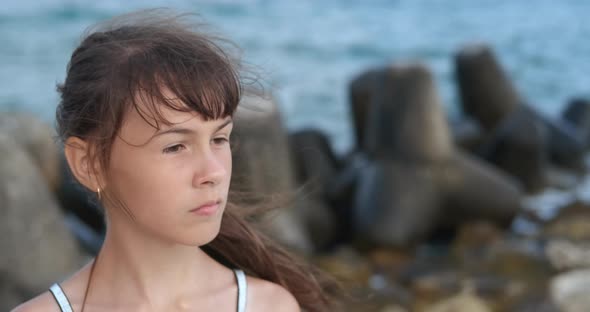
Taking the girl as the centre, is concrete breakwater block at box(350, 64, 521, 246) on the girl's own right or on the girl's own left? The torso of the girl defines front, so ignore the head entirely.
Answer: on the girl's own left

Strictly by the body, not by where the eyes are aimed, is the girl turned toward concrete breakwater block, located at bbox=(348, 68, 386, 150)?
no

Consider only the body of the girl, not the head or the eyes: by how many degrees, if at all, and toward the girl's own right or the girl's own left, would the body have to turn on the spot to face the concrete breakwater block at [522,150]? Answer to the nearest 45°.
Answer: approximately 90° to the girl's own left

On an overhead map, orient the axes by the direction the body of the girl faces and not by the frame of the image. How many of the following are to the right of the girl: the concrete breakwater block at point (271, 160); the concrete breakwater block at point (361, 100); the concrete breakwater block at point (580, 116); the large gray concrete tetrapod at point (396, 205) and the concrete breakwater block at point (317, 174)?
0

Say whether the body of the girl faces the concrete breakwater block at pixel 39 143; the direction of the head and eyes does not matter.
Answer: no

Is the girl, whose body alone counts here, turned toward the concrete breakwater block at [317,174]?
no

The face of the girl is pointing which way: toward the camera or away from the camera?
toward the camera

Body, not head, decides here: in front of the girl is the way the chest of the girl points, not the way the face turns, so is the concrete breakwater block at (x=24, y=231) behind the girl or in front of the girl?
behind

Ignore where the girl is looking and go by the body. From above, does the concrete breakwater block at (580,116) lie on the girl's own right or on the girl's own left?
on the girl's own left
